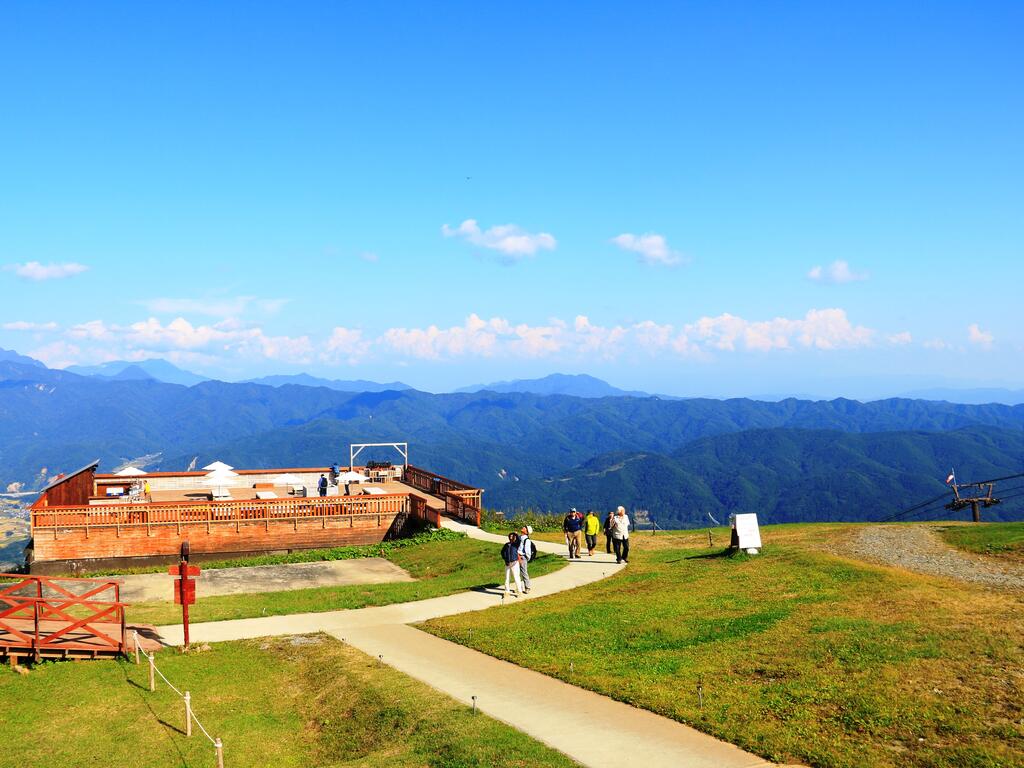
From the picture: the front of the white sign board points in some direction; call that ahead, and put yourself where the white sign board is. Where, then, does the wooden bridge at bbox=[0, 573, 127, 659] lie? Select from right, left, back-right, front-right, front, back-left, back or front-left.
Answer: front-right

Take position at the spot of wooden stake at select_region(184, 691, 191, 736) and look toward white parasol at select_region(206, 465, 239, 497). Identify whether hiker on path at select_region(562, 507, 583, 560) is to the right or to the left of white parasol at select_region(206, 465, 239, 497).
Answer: right

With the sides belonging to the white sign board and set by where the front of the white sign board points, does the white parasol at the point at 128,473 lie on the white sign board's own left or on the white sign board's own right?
on the white sign board's own right

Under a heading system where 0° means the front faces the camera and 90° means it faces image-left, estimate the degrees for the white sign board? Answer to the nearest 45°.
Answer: approximately 0°

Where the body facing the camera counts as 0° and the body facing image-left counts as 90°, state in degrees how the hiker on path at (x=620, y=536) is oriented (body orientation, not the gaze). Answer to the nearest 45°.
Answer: approximately 0°

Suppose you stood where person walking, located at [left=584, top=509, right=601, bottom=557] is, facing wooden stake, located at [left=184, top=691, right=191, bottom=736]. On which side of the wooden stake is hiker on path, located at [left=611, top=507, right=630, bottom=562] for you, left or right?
left

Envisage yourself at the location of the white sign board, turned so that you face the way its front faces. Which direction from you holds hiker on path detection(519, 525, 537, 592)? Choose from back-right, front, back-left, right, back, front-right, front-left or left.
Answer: front-right
